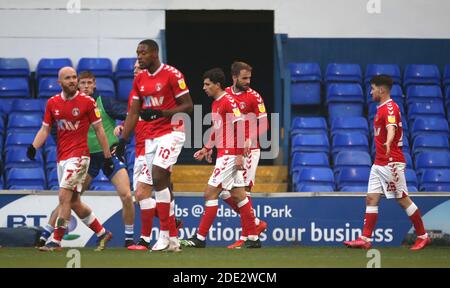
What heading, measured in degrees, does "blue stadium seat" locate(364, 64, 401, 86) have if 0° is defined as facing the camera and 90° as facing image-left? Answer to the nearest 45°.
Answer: approximately 0°

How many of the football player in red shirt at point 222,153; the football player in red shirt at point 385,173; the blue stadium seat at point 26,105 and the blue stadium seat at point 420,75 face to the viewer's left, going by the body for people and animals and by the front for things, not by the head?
2

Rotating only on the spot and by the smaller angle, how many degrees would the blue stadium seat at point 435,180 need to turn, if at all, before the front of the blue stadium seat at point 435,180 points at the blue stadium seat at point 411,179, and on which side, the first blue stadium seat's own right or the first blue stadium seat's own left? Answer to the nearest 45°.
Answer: approximately 45° to the first blue stadium seat's own right

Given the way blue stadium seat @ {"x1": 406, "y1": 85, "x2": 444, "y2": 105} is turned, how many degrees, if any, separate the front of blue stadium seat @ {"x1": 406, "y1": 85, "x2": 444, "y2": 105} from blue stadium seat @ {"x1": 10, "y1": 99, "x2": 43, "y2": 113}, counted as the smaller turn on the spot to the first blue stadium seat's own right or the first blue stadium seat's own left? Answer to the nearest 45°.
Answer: approximately 90° to the first blue stadium seat's own right

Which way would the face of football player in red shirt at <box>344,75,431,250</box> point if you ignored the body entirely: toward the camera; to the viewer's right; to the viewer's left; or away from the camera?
to the viewer's left

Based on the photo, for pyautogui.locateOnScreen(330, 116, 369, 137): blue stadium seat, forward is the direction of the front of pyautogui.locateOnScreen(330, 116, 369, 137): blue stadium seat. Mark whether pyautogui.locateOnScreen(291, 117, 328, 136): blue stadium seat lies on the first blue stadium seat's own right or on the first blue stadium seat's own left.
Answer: on the first blue stadium seat's own right

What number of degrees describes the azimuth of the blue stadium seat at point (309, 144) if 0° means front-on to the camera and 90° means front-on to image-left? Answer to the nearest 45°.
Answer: approximately 0°

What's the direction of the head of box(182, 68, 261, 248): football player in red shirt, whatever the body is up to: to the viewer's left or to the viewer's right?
to the viewer's left
